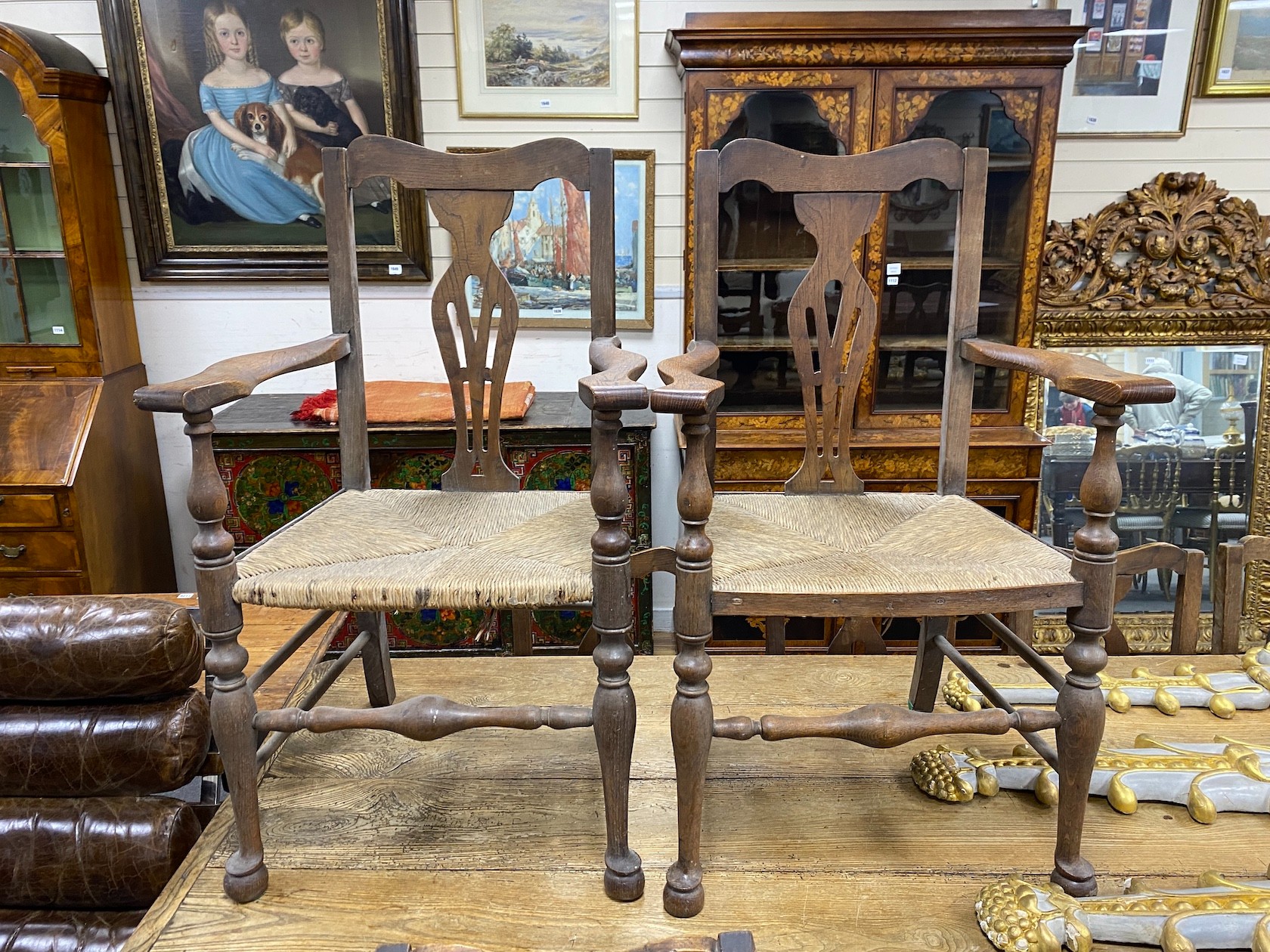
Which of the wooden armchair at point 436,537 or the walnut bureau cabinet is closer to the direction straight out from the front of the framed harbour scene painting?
the wooden armchair

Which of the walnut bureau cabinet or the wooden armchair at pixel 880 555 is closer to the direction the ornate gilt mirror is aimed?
the wooden armchair

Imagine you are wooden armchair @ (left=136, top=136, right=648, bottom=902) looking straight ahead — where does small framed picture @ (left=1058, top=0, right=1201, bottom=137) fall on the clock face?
The small framed picture is roughly at 8 o'clock from the wooden armchair.

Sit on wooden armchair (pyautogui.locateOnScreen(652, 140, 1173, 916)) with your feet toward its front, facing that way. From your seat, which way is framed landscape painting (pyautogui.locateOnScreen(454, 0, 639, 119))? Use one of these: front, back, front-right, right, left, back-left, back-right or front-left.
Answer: back-right

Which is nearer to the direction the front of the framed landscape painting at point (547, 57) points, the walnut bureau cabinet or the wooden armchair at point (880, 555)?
the wooden armchair

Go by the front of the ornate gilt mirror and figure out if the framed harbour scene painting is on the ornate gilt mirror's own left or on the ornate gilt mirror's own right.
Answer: on the ornate gilt mirror's own right

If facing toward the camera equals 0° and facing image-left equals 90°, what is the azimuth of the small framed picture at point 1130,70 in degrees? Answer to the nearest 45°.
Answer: approximately 0°
